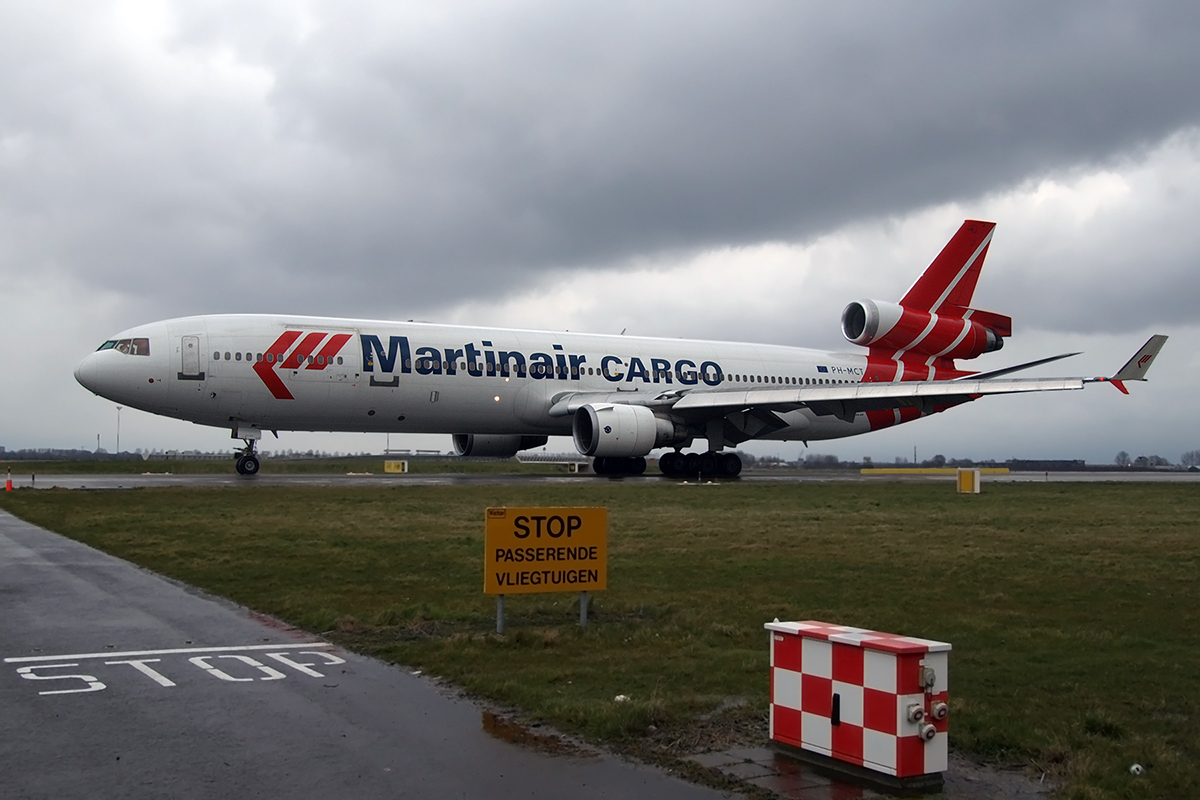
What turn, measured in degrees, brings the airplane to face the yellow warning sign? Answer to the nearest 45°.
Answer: approximately 45° to its left

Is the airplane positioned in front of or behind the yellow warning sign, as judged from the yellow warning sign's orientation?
behind

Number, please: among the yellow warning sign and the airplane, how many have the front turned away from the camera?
0

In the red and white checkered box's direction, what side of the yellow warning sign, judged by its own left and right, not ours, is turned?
front

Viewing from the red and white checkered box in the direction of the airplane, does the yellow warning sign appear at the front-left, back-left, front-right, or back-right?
front-left

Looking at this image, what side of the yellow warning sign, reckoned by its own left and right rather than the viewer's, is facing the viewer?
front
